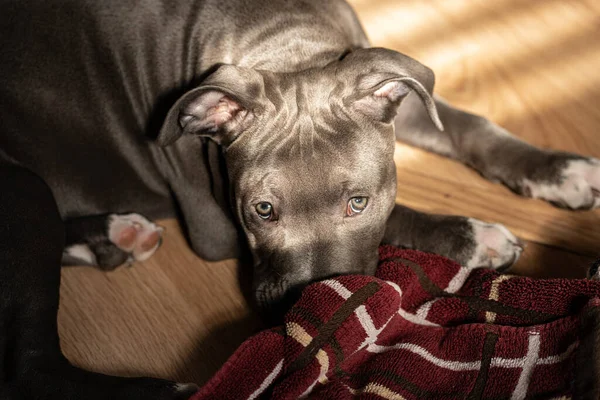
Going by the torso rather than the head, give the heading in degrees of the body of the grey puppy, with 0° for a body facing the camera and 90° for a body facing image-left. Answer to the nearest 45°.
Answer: approximately 315°

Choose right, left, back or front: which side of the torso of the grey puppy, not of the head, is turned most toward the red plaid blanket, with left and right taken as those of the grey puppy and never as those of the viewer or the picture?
front
